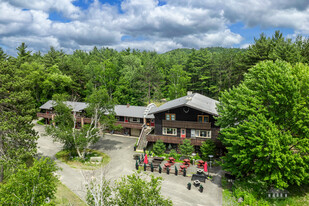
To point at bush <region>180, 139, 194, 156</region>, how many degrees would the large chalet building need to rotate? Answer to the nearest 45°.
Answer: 0° — it already faces it

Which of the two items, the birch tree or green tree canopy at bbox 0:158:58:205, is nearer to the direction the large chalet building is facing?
the green tree canopy

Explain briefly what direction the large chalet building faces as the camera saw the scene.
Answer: facing the viewer

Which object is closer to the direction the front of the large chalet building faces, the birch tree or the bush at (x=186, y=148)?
the bush

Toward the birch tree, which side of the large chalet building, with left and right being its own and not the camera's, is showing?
right
